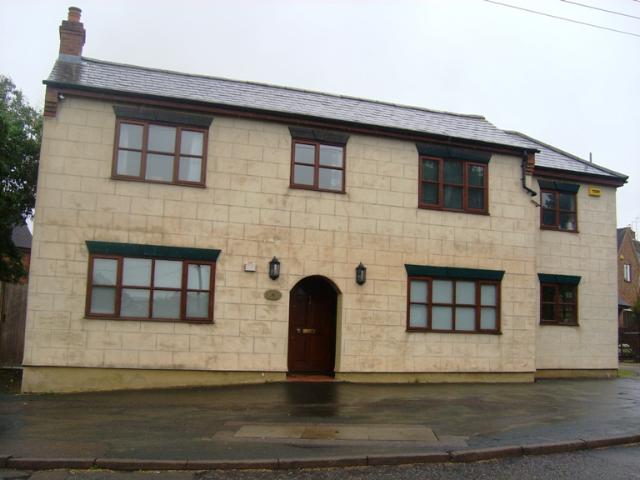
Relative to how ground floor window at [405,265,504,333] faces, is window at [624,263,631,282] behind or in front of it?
behind

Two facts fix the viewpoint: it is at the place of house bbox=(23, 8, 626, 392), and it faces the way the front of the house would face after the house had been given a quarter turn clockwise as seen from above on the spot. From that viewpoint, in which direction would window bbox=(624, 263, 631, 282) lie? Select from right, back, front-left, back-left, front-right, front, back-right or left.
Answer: back-right

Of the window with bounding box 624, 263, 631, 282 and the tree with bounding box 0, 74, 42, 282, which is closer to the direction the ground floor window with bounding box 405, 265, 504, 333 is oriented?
the tree

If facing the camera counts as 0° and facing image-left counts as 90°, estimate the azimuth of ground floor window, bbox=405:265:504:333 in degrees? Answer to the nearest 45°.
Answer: approximately 0°

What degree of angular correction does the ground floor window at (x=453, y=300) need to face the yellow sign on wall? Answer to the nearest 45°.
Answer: approximately 135° to its left

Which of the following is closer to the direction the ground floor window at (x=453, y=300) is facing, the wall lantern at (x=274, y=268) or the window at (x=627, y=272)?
the wall lantern

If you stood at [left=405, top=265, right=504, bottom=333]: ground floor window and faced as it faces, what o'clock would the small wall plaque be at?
The small wall plaque is roughly at 2 o'clock from the ground floor window.

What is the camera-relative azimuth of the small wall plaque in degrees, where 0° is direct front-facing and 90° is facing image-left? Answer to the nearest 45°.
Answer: approximately 0°

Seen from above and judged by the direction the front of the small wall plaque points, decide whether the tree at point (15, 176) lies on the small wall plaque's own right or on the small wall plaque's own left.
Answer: on the small wall plaque's own right
